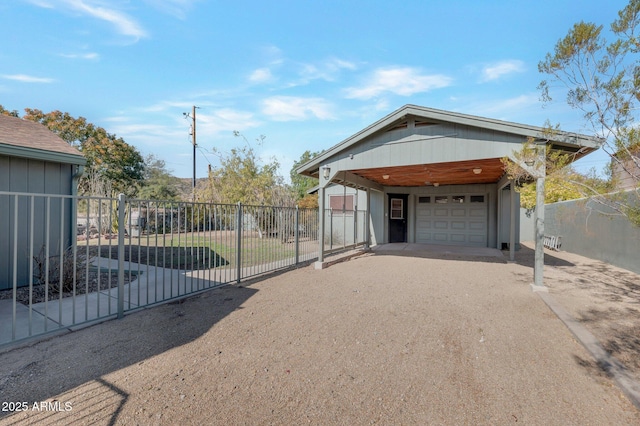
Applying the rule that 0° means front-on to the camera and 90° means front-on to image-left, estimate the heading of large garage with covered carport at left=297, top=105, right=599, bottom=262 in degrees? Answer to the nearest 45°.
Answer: approximately 0°

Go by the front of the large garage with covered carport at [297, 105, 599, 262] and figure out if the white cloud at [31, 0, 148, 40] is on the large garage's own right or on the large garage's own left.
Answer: on the large garage's own right

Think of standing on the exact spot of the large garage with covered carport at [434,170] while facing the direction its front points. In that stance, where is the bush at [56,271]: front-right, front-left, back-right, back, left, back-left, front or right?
front-right

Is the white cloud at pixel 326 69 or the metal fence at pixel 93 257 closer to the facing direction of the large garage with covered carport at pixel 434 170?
the metal fence

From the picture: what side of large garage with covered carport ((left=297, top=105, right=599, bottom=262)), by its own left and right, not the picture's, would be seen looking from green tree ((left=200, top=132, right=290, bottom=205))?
right

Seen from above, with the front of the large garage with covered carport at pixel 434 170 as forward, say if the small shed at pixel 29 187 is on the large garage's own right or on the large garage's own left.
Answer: on the large garage's own right
